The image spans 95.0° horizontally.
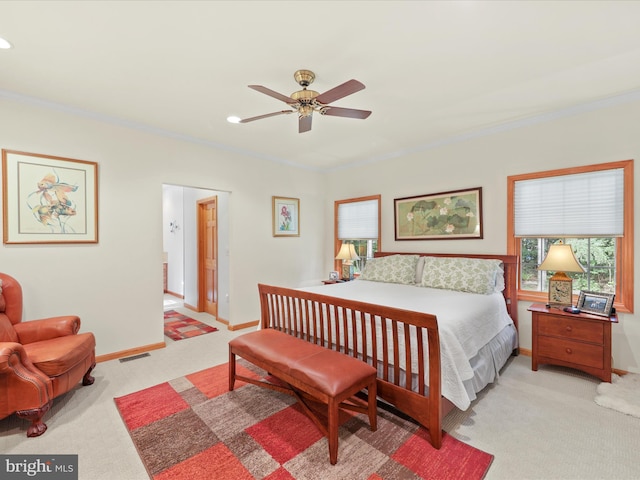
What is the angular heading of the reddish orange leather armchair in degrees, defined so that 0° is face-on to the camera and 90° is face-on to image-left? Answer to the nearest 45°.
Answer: approximately 315°

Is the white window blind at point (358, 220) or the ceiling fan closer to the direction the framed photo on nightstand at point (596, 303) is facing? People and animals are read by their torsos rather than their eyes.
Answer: the ceiling fan

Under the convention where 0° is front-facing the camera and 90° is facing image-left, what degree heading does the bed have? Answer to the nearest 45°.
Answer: approximately 45°

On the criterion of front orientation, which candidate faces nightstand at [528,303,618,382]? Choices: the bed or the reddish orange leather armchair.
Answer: the reddish orange leather armchair

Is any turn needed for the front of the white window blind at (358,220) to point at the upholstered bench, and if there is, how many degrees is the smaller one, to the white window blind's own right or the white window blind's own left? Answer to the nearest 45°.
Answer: approximately 45° to the white window blind's own left
